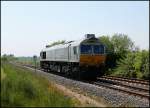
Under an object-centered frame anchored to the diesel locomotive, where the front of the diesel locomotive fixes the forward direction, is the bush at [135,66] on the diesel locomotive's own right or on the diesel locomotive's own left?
on the diesel locomotive's own left

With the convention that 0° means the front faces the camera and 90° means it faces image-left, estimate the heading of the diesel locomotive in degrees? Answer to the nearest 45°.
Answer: approximately 315°
